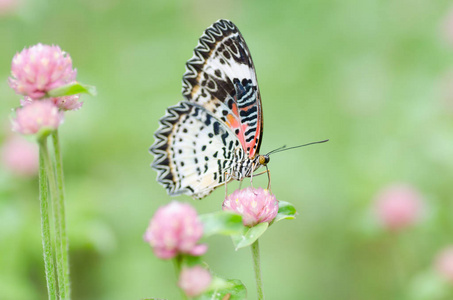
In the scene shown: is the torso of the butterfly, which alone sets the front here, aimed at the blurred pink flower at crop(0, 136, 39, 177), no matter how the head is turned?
no

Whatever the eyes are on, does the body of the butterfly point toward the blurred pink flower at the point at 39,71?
no

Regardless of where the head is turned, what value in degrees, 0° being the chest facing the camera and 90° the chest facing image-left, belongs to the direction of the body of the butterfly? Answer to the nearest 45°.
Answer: approximately 270°

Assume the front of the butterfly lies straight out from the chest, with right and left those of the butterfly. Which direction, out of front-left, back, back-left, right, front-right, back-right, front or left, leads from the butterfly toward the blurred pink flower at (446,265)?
front-left

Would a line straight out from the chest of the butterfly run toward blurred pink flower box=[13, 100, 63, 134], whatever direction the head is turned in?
no

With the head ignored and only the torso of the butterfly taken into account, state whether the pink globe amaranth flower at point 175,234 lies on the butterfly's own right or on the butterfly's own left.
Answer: on the butterfly's own right

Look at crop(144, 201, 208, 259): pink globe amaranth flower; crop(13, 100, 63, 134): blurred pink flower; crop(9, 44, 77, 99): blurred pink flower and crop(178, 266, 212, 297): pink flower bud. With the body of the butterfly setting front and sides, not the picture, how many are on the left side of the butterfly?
0

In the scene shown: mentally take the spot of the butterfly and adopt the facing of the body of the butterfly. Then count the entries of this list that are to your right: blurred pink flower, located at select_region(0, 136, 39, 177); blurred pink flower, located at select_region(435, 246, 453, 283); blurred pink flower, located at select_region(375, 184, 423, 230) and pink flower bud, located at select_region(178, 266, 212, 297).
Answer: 1
